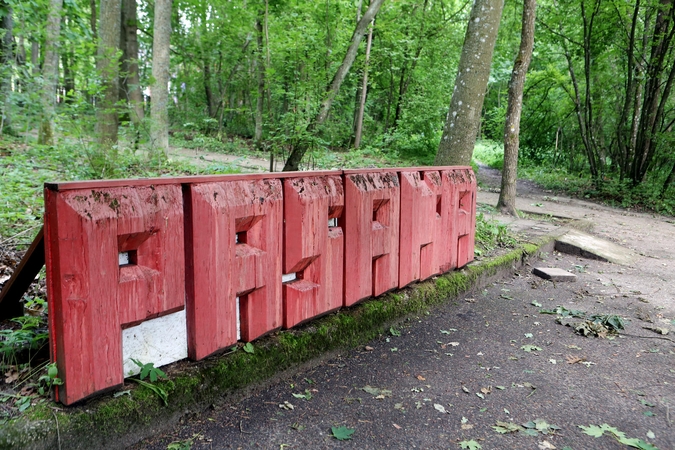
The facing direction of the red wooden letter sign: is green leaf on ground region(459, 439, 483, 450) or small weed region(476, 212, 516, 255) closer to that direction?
the green leaf on ground

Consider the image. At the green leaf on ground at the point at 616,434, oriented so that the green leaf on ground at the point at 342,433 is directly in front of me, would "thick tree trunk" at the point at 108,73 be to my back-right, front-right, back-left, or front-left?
front-right

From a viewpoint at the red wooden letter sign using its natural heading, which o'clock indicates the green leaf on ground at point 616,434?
The green leaf on ground is roughly at 11 o'clock from the red wooden letter sign.

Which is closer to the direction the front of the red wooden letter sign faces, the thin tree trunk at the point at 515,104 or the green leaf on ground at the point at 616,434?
the green leaf on ground

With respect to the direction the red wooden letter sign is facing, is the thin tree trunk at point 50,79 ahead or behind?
behind

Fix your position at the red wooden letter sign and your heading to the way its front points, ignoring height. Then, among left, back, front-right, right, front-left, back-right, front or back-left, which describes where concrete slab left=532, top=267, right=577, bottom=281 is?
left

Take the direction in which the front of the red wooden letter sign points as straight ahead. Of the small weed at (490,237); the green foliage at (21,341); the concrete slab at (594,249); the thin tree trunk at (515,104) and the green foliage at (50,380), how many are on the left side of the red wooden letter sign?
3

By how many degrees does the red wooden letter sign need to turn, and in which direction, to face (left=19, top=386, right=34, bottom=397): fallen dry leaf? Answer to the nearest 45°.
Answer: approximately 90° to its right

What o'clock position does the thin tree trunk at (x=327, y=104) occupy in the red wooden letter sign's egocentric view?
The thin tree trunk is roughly at 8 o'clock from the red wooden letter sign.

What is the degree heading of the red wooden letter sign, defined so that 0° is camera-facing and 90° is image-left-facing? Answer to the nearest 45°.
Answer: approximately 315°

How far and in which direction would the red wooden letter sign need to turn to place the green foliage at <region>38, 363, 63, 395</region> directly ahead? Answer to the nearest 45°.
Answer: approximately 90° to its right

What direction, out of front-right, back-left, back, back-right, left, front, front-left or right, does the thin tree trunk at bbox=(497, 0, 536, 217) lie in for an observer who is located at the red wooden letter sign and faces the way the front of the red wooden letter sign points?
left

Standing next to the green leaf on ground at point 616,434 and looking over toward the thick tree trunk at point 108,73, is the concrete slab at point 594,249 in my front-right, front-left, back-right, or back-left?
front-right

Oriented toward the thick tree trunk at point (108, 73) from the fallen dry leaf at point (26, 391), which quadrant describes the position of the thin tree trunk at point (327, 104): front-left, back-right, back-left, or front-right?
front-right

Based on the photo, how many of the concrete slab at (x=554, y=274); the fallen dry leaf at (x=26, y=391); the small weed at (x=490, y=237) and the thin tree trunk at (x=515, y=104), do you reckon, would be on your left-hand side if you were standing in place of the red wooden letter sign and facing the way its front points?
3

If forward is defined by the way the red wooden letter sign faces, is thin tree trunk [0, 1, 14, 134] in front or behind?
behind
